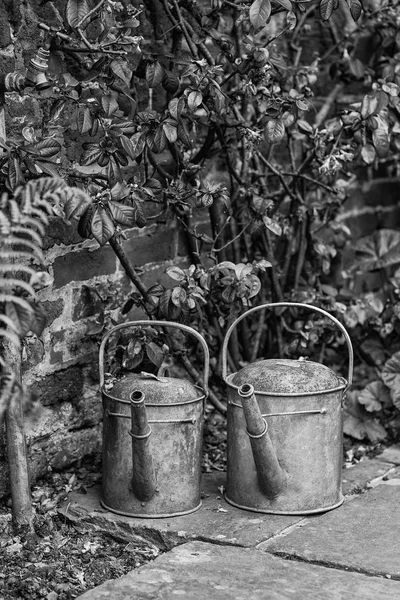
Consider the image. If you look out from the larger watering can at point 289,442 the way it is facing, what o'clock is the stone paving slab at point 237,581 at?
The stone paving slab is roughly at 11 o'clock from the larger watering can.

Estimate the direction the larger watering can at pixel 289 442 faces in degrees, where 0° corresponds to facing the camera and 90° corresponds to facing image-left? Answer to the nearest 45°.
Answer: approximately 45°

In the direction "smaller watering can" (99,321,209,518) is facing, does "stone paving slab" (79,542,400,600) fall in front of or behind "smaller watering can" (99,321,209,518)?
in front

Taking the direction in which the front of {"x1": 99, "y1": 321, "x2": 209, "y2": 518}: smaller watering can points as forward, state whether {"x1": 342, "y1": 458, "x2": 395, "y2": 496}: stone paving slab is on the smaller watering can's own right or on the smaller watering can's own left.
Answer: on the smaller watering can's own left

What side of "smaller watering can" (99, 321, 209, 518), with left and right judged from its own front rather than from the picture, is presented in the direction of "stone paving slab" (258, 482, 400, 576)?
left

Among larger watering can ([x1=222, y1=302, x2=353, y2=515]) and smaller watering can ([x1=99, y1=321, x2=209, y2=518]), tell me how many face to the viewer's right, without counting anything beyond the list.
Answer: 0
